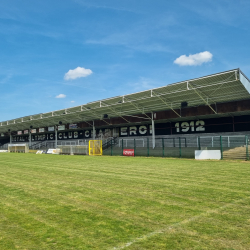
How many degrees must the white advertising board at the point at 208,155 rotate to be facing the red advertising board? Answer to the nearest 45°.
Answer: approximately 135° to its right

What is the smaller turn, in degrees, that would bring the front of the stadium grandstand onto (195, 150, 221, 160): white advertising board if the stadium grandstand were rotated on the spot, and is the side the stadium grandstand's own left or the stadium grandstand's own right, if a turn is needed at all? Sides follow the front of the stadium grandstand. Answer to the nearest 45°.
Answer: approximately 45° to the stadium grandstand's own left

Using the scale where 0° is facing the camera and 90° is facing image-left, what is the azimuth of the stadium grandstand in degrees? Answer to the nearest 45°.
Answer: approximately 45°

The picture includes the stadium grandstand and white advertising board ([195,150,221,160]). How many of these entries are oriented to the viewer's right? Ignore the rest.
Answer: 0

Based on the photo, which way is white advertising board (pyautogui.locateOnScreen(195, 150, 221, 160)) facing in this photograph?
toward the camera
